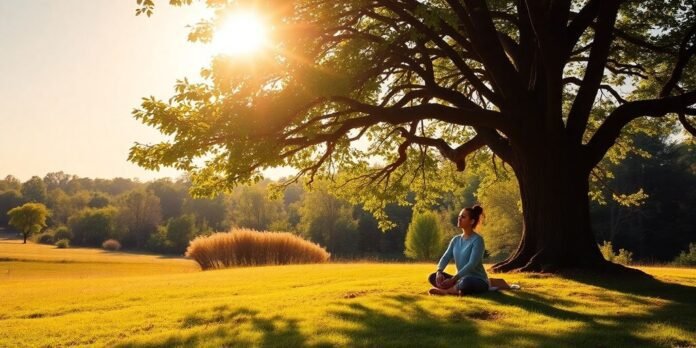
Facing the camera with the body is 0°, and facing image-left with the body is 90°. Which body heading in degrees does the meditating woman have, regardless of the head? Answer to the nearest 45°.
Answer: approximately 45°

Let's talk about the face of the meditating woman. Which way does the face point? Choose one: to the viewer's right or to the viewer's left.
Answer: to the viewer's left

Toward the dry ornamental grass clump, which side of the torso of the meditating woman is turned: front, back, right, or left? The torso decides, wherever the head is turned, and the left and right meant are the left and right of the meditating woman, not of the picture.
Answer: right
